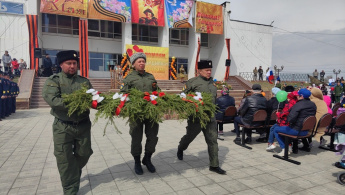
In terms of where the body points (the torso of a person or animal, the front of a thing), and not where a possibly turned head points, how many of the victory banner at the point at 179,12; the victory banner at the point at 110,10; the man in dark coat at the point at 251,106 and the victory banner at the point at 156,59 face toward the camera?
3

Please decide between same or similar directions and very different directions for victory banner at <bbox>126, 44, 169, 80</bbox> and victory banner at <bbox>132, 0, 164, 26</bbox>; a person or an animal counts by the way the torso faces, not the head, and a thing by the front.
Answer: same or similar directions

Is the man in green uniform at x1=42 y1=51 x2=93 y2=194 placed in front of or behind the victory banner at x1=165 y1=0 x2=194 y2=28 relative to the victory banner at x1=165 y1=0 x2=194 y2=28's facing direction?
in front

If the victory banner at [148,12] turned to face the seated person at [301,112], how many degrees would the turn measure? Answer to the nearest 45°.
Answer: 0° — it already faces them

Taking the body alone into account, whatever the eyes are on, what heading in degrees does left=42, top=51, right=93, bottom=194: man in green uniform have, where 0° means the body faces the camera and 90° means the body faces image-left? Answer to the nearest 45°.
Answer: approximately 315°

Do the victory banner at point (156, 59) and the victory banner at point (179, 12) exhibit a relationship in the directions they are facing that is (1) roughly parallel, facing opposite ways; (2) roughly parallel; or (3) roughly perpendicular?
roughly parallel

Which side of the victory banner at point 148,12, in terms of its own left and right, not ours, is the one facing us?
front

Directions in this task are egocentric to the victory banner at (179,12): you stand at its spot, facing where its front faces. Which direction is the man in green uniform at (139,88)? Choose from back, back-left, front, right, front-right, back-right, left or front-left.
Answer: front

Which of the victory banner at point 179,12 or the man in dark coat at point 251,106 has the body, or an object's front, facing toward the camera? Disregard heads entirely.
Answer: the victory banner

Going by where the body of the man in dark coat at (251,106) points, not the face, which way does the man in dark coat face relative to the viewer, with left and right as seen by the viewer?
facing away from the viewer and to the left of the viewer

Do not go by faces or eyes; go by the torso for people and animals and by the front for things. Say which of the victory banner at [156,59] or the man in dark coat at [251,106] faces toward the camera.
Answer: the victory banner

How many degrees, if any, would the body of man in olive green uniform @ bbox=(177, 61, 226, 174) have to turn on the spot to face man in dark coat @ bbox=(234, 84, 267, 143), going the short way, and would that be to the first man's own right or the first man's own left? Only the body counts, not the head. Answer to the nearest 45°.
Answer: approximately 90° to the first man's own left

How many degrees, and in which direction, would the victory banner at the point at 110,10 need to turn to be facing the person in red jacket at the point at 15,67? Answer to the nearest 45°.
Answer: approximately 90° to its right
